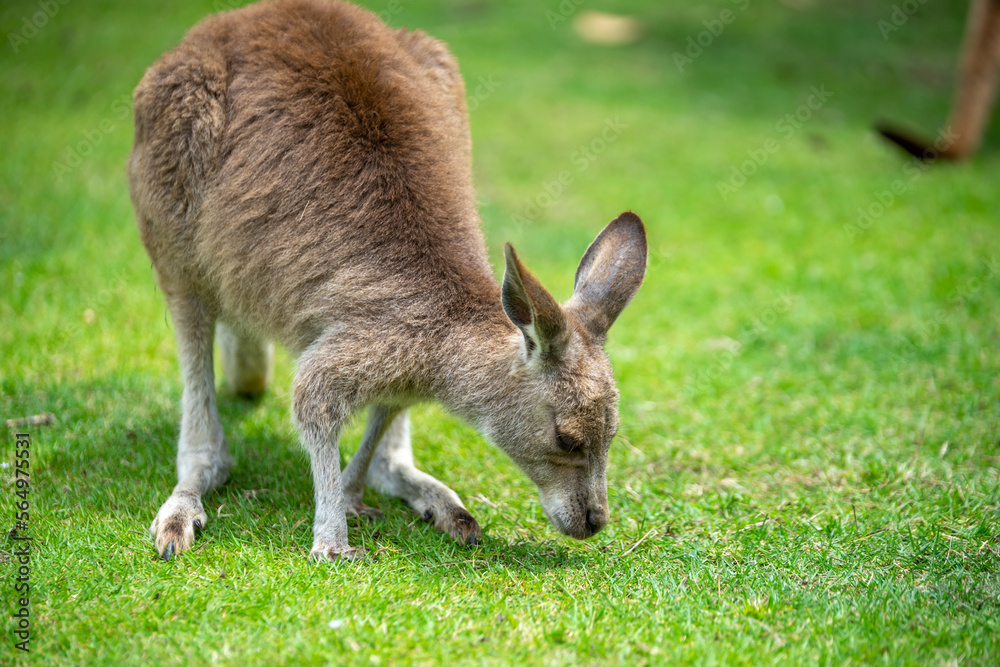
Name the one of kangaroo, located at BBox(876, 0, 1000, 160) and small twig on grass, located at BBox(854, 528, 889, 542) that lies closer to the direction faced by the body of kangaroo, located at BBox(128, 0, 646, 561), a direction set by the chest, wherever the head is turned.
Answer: the small twig on grass

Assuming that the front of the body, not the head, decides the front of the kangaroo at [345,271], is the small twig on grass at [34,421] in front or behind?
behind

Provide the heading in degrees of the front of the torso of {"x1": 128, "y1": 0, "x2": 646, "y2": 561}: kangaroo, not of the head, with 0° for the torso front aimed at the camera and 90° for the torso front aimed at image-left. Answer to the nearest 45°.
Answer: approximately 315°

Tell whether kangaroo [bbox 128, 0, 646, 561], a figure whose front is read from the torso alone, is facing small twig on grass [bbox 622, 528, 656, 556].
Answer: yes

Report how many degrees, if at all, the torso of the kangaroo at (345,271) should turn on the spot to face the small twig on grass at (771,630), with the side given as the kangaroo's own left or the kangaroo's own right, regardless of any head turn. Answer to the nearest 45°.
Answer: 0° — it already faces it
